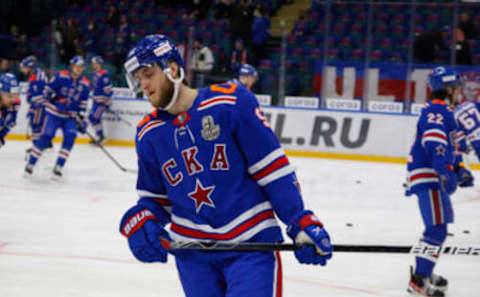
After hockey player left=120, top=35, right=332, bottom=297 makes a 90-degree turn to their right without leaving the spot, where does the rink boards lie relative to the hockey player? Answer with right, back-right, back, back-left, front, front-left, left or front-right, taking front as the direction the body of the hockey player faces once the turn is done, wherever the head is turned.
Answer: front-right

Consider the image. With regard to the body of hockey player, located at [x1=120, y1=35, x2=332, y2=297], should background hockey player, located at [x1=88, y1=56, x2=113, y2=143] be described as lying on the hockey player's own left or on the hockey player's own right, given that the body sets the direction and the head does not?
on the hockey player's own right

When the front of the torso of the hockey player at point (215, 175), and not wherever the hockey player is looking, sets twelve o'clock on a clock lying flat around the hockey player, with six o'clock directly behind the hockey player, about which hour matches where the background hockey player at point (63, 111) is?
The background hockey player is roughly at 4 o'clock from the hockey player.

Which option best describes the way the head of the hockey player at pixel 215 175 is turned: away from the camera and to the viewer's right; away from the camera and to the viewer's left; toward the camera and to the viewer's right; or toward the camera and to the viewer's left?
toward the camera and to the viewer's left

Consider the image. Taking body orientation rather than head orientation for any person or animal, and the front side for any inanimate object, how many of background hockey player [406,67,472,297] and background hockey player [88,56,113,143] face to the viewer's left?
1

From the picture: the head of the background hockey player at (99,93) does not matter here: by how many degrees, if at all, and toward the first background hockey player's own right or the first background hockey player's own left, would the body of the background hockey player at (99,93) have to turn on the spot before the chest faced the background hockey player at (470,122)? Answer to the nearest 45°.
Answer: approximately 90° to the first background hockey player's own left

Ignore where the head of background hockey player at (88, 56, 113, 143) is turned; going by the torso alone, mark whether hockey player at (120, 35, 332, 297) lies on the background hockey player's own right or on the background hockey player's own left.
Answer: on the background hockey player's own left
